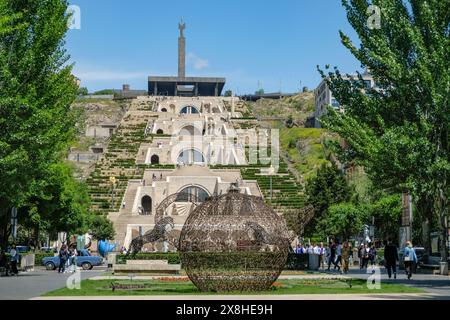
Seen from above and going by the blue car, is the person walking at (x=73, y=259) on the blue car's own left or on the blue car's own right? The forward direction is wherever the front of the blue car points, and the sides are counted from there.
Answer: on the blue car's own left

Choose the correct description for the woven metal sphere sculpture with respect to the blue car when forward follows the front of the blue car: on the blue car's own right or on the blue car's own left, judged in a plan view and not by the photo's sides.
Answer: on the blue car's own left

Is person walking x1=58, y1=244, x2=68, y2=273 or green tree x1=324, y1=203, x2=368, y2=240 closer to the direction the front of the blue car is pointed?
the person walking

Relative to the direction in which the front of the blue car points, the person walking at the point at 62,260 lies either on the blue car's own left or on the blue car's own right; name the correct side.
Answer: on the blue car's own left

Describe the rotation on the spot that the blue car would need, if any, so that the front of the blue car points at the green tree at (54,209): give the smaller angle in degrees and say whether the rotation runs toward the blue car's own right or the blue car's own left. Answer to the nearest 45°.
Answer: approximately 45° to the blue car's own right

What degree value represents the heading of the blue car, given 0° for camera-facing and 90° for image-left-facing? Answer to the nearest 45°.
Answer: approximately 90°

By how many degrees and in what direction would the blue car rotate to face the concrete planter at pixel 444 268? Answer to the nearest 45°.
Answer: approximately 135° to its left
